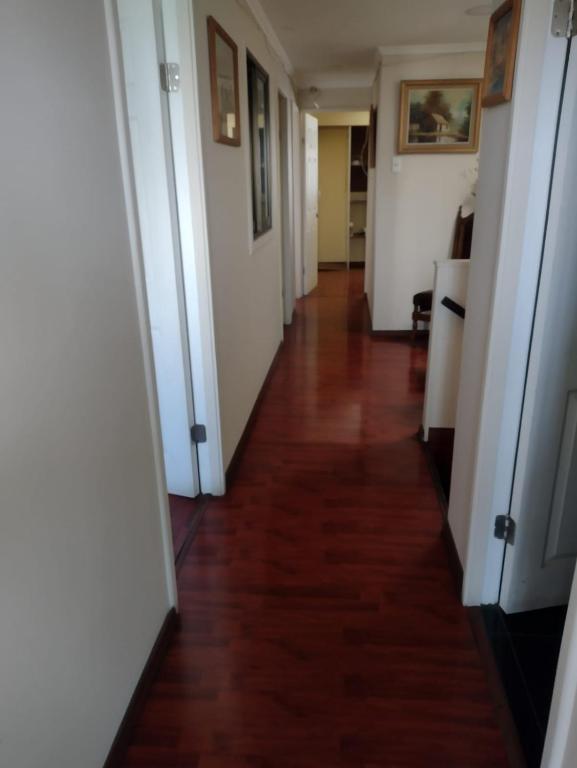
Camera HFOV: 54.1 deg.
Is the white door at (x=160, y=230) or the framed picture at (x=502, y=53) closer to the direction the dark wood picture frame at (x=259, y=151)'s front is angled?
the framed picture

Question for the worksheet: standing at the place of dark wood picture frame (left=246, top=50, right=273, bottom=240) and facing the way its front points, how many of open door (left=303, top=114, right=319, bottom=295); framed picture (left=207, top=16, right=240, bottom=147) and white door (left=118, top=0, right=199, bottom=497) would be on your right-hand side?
2

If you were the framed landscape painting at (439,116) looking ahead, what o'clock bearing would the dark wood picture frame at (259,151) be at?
The dark wood picture frame is roughly at 1 o'clock from the framed landscape painting.

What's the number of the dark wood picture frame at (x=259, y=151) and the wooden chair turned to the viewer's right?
1

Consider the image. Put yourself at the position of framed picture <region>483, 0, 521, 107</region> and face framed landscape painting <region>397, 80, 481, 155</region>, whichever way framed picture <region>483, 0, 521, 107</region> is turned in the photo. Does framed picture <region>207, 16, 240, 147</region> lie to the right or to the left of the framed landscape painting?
left

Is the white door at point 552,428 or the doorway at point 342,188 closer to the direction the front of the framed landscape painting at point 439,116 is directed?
the white door

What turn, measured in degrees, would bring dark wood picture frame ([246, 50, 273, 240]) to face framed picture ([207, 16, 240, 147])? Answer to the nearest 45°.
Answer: approximately 90° to its right

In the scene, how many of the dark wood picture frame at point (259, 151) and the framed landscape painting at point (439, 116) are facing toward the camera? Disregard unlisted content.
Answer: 1

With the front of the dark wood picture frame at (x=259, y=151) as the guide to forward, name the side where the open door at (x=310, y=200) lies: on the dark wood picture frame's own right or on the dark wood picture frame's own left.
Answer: on the dark wood picture frame's own left

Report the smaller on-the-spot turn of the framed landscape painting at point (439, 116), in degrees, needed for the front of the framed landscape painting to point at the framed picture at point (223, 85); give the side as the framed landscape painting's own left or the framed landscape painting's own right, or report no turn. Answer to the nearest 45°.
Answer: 0° — it already faces it

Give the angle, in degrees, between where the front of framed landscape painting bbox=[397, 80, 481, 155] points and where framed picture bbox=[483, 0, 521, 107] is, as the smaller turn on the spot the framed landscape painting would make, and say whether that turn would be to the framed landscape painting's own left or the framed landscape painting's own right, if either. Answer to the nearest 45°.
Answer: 0° — it already faces it

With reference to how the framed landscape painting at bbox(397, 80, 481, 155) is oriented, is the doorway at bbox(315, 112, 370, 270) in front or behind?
behind

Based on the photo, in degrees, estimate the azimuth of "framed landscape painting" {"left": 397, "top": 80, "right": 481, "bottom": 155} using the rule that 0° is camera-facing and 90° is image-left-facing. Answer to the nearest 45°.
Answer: approximately 0°

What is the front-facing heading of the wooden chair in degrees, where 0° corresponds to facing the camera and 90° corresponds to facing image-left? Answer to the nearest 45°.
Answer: approximately 45°

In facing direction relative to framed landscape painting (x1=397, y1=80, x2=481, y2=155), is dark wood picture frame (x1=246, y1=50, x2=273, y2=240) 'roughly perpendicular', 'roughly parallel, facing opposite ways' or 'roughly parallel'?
roughly perpendicular

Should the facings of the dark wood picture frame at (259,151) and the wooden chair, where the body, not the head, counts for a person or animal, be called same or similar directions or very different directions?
very different directions

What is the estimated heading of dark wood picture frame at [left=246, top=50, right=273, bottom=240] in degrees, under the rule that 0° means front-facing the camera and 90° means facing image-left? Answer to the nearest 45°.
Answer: approximately 270°

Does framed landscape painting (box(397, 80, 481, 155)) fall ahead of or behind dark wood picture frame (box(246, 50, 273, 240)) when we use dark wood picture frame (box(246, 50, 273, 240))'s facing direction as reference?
ahead
